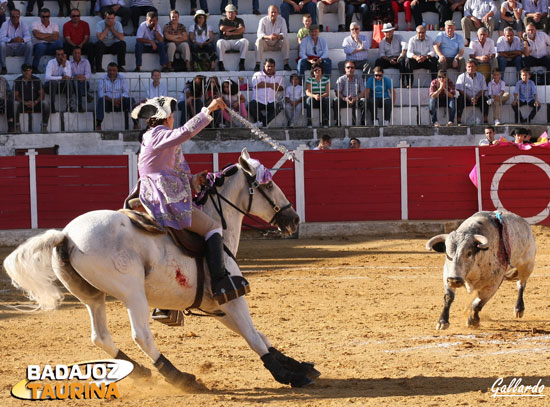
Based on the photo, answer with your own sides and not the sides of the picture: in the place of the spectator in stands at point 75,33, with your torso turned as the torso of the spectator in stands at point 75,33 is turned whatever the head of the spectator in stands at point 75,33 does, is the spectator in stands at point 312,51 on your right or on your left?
on your left

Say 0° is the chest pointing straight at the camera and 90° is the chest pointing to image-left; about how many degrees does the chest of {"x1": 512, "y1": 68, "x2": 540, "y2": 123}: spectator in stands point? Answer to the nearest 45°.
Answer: approximately 0°

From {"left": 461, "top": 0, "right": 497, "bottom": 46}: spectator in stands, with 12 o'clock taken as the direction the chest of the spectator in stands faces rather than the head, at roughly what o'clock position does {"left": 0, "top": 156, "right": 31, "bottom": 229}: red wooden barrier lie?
The red wooden barrier is roughly at 2 o'clock from the spectator in stands.

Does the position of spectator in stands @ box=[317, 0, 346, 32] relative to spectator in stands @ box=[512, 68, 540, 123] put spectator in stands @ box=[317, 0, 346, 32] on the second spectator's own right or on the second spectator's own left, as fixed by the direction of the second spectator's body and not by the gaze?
on the second spectator's own right

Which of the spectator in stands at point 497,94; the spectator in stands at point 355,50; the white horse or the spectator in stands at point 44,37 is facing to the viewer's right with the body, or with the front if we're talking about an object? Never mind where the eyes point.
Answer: the white horse

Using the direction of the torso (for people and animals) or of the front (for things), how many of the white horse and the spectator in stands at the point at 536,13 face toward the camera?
1

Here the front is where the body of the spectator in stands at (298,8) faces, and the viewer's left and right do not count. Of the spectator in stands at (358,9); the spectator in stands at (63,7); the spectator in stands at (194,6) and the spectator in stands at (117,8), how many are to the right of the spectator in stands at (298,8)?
3

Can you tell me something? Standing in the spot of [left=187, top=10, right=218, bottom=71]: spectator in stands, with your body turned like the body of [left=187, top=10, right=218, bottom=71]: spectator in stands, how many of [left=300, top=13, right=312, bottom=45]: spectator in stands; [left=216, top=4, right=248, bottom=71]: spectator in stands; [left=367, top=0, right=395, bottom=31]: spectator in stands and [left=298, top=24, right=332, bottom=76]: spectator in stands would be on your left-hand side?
4
